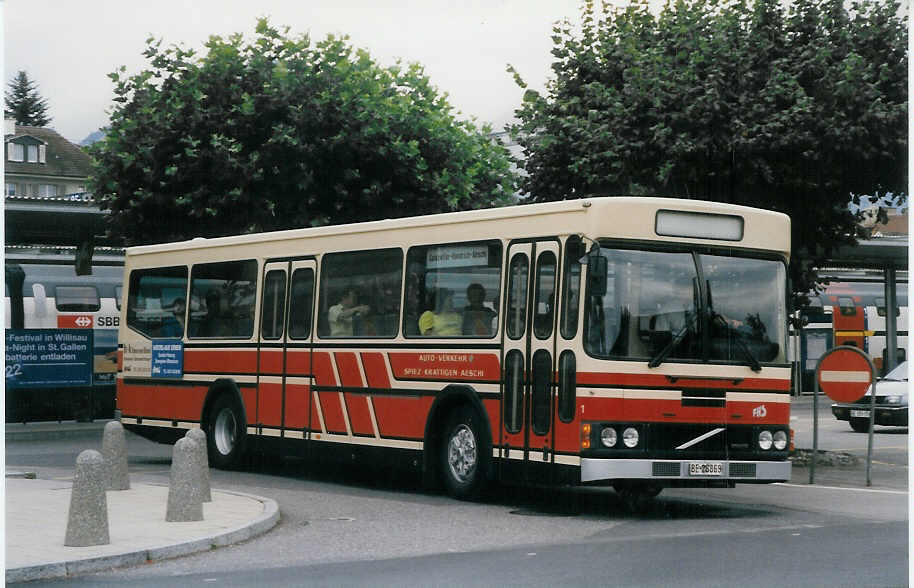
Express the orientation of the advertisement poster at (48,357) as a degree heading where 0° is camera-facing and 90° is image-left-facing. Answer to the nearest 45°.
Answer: approximately 0°

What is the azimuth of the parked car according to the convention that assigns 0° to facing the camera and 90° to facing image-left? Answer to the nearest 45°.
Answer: approximately 45°

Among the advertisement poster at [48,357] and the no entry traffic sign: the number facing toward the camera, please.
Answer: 2

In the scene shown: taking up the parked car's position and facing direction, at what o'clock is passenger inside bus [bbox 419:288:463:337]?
The passenger inside bus is roughly at 11 o'clock from the parked car.

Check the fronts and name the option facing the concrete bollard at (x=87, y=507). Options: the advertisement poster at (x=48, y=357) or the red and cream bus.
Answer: the advertisement poster

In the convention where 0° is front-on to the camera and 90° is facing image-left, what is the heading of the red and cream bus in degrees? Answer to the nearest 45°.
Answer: approximately 315°

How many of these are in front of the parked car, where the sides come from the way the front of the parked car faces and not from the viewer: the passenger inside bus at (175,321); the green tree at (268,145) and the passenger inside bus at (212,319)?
3

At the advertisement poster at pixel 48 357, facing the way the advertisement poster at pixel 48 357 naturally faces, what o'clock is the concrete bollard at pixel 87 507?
The concrete bollard is roughly at 12 o'clock from the advertisement poster.

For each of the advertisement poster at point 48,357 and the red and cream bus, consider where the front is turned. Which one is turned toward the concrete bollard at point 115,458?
the advertisement poster
